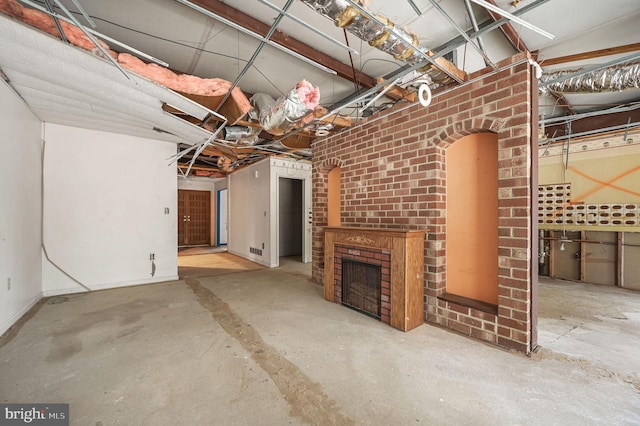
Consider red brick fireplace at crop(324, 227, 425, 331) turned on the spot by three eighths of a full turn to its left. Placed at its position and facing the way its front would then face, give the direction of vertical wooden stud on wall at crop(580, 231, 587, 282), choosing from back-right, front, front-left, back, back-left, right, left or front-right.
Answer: front-left

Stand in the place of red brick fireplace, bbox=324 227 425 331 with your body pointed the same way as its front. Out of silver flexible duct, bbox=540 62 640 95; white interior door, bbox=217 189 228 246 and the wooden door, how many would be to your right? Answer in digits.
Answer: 2

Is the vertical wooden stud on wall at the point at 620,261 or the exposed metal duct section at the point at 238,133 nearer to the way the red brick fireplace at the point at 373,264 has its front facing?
the exposed metal duct section

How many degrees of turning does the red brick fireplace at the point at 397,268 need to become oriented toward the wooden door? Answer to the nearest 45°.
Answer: approximately 90° to its right

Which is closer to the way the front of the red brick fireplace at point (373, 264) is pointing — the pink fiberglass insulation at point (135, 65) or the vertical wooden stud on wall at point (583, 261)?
the pink fiberglass insulation

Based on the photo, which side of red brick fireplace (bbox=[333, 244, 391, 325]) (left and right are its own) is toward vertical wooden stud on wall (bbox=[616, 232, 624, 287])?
back

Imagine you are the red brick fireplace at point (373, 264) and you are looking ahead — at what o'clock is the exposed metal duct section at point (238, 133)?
The exposed metal duct section is roughly at 2 o'clock from the red brick fireplace.

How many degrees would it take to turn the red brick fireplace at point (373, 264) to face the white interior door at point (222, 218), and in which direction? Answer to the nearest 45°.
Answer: approximately 90° to its right

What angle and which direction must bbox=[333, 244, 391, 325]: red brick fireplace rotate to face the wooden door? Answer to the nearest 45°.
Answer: approximately 90° to its right

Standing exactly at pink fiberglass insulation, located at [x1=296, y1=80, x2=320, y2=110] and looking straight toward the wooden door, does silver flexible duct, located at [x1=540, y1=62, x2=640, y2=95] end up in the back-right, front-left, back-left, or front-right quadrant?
back-right

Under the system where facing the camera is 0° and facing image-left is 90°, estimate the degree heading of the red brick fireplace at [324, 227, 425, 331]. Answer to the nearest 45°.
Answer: approximately 45°
